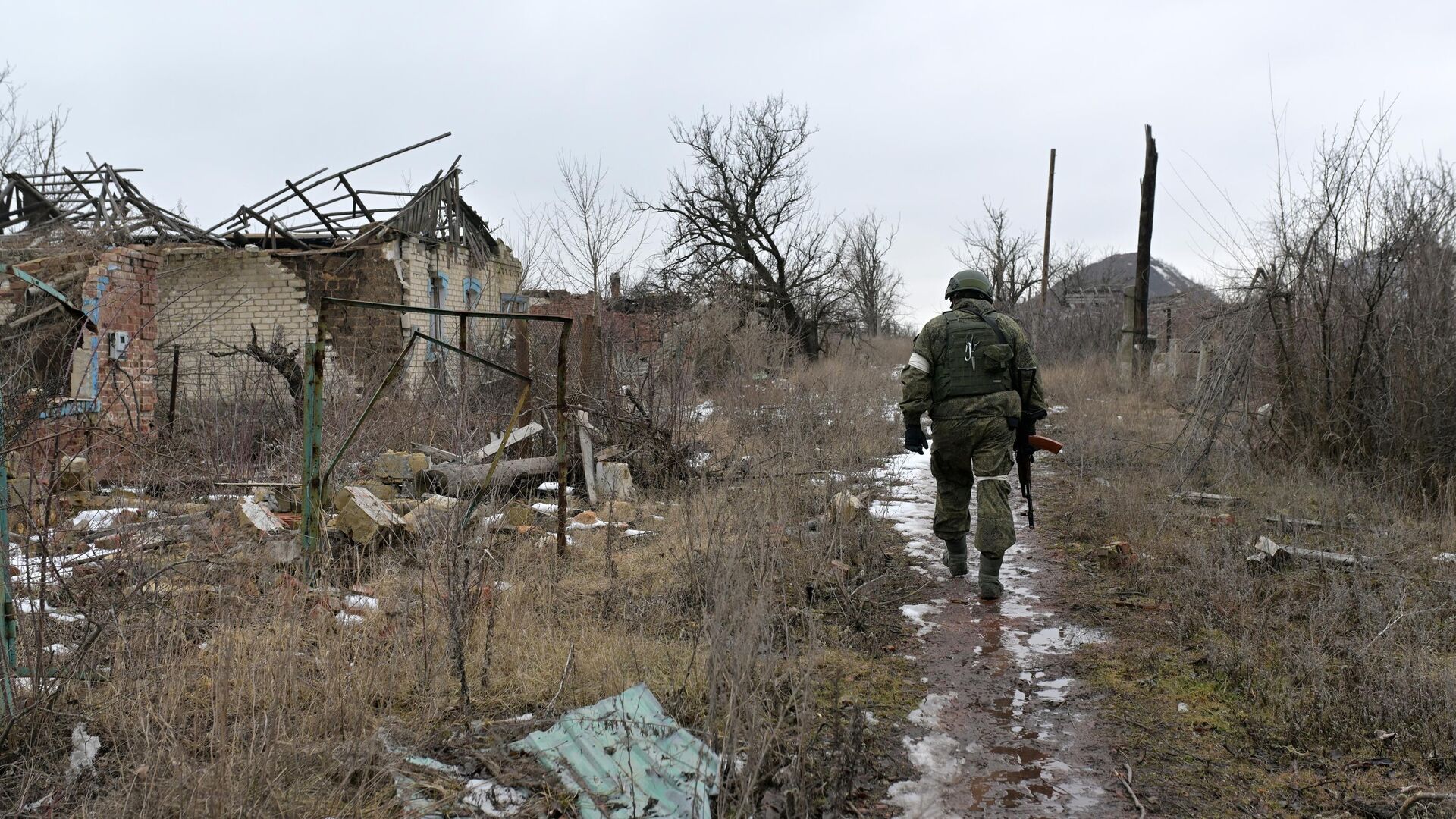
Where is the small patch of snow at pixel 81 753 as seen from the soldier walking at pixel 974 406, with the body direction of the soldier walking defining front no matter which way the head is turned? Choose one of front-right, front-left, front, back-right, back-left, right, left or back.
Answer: back-left

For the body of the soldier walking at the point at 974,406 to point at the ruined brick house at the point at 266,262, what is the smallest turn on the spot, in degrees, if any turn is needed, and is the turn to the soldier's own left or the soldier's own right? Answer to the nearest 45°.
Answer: approximately 45° to the soldier's own left

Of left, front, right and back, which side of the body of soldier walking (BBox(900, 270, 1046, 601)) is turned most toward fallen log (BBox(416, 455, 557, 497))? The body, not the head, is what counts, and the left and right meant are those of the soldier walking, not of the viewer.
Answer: left

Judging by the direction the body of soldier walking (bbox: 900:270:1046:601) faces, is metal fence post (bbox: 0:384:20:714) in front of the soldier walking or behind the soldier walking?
behind

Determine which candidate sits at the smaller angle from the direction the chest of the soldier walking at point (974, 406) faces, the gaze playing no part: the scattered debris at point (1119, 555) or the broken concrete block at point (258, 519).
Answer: the scattered debris

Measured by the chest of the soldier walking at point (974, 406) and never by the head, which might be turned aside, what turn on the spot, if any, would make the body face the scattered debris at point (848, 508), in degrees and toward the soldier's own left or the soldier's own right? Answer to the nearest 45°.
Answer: approximately 45° to the soldier's own left

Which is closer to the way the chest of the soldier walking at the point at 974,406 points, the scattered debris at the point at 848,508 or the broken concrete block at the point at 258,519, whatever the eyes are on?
the scattered debris

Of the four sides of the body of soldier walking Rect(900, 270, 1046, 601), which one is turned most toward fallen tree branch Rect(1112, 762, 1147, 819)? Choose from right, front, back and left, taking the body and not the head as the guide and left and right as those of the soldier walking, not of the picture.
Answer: back

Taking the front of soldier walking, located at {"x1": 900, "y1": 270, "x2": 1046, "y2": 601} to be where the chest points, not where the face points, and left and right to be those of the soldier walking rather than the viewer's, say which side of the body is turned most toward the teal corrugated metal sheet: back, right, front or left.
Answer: back

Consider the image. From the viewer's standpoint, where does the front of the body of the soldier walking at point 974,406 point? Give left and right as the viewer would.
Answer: facing away from the viewer
